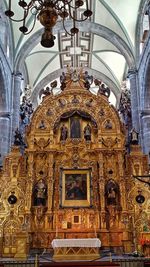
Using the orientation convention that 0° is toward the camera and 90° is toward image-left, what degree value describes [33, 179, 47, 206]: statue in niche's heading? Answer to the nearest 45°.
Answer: approximately 0°

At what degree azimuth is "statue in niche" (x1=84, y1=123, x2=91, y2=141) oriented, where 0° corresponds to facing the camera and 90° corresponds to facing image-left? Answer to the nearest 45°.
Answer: approximately 0°

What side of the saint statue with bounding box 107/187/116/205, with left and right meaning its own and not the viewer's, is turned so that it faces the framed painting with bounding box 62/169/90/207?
right
